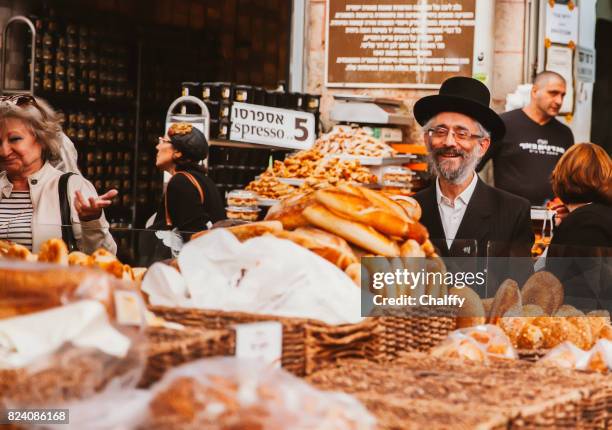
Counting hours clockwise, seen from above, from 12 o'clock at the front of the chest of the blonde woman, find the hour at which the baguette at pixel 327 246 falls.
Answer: The baguette is roughly at 10 o'clock from the blonde woman.

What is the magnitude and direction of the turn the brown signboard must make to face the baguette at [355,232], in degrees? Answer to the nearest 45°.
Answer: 0° — it already faces it

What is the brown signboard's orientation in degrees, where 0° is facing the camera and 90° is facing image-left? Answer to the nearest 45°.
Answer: approximately 0°

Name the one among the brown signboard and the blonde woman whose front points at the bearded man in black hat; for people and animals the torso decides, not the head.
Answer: the brown signboard

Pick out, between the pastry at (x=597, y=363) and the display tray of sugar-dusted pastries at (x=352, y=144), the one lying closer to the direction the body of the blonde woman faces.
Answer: the pastry

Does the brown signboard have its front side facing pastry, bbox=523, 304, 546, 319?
yes

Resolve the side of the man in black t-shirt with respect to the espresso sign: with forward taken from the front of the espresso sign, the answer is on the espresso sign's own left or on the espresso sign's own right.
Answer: on the espresso sign's own left

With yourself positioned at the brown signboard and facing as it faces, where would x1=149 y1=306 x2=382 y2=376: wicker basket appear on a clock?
The wicker basket is roughly at 12 o'clock from the brown signboard.

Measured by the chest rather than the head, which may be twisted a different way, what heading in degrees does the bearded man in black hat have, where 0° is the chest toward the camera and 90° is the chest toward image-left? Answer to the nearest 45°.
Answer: approximately 45°
